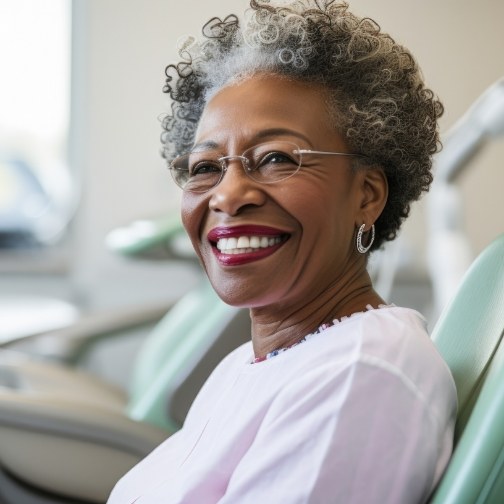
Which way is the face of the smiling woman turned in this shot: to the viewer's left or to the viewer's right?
to the viewer's left

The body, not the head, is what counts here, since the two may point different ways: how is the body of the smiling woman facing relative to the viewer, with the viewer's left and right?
facing the viewer and to the left of the viewer
